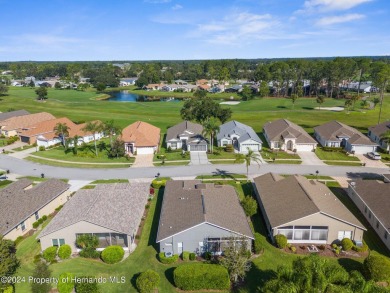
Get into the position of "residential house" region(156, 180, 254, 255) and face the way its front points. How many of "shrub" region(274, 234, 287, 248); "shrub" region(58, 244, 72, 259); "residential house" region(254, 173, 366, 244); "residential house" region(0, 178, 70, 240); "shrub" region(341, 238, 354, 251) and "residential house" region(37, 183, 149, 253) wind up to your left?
3

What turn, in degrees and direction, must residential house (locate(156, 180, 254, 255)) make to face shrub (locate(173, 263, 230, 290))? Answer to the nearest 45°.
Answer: approximately 180°

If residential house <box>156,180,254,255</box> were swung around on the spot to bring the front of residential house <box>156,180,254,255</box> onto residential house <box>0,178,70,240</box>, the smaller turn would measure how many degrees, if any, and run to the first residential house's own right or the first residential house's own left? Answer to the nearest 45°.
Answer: approximately 90° to the first residential house's own left

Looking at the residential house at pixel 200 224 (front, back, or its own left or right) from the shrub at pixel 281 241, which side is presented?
right

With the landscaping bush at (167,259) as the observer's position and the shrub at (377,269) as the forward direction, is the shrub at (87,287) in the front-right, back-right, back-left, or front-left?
back-right

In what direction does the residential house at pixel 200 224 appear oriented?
away from the camera

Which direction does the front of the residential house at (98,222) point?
away from the camera

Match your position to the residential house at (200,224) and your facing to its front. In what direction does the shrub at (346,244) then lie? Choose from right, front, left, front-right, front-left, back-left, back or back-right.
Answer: right

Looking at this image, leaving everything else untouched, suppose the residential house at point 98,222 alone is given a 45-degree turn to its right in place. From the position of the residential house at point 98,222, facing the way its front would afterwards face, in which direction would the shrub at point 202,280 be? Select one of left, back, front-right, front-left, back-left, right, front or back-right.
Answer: right

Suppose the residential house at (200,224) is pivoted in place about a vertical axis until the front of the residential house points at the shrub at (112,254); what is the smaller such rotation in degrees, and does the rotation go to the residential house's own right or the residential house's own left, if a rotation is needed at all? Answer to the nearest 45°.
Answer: approximately 90° to the residential house's own left

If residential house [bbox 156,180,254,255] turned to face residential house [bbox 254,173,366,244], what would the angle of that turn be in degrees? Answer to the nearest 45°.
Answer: approximately 90° to its right

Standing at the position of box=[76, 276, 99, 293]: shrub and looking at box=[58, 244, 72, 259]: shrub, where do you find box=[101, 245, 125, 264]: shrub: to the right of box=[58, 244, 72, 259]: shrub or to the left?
right
